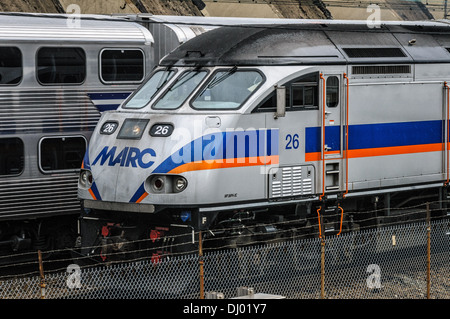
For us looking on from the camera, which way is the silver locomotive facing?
facing the viewer and to the left of the viewer
